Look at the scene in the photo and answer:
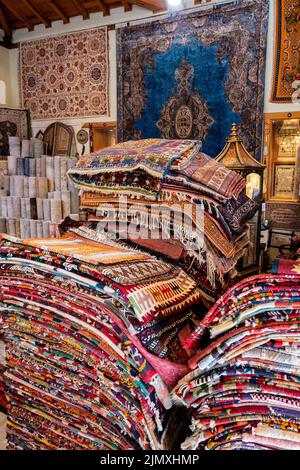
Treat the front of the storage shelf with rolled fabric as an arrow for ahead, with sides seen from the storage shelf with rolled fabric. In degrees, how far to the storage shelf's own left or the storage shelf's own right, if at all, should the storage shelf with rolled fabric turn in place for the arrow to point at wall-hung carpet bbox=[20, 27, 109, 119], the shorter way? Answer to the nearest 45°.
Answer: approximately 180°

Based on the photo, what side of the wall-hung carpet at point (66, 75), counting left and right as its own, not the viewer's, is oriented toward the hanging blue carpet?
left

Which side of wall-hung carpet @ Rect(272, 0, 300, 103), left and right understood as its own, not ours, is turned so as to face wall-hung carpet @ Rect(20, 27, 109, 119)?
right

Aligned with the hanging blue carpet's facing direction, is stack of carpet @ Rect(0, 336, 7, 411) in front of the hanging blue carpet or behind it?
in front

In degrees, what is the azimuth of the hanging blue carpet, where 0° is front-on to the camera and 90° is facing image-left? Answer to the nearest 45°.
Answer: approximately 45°

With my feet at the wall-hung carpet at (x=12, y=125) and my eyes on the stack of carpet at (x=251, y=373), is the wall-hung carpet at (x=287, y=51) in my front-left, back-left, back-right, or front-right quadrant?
front-left

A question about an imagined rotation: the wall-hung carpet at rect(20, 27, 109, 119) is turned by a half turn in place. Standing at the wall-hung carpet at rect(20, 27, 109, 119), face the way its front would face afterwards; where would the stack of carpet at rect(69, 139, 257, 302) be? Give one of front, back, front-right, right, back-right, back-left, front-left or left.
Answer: back-right

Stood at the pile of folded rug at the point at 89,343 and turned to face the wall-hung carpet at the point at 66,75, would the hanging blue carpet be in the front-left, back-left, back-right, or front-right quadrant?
front-right

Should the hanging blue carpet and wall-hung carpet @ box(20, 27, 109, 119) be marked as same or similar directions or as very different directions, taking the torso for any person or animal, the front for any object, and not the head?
same or similar directions

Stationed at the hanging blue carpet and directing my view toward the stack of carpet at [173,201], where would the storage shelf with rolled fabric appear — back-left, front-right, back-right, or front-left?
front-right

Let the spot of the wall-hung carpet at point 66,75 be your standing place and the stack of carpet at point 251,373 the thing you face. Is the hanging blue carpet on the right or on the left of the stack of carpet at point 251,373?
left

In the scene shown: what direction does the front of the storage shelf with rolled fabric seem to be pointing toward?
toward the camera

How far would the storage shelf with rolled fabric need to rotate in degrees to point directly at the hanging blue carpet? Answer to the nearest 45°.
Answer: approximately 90° to its left

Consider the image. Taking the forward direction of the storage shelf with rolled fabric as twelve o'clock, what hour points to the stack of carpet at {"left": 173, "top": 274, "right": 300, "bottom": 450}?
The stack of carpet is roughly at 12 o'clock from the storage shelf with rolled fabric.

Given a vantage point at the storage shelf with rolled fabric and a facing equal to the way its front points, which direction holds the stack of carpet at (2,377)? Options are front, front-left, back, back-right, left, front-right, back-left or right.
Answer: front

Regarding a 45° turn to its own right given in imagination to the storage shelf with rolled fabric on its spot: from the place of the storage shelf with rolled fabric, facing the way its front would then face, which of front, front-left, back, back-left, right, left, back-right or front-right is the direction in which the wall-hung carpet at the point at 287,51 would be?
back-left

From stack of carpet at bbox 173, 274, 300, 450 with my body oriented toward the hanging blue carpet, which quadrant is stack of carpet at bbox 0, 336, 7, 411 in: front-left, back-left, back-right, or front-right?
front-left
